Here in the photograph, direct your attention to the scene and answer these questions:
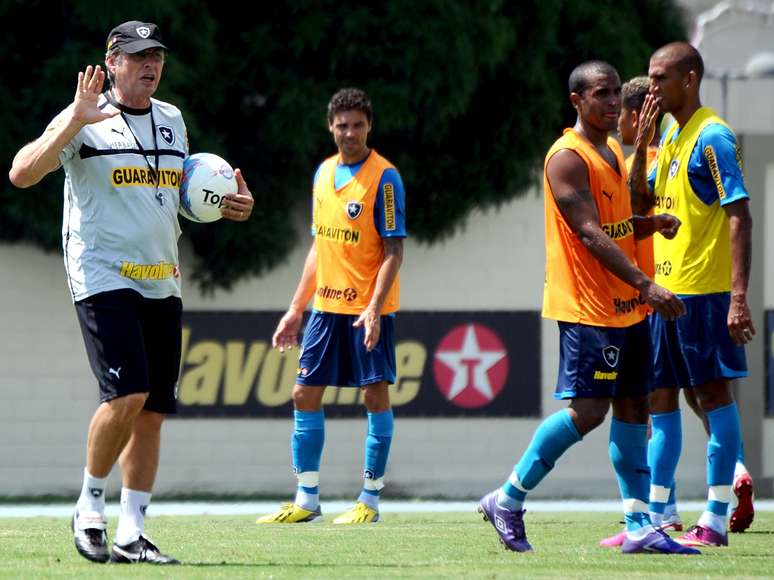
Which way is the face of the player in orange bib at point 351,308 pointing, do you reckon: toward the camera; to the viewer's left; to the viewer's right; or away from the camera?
toward the camera

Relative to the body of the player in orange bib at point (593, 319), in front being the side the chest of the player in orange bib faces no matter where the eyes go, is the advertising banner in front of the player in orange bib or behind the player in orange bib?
behind

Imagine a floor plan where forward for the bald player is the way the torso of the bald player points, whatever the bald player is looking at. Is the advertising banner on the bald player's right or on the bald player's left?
on the bald player's right

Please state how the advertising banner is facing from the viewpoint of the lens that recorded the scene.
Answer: facing the viewer

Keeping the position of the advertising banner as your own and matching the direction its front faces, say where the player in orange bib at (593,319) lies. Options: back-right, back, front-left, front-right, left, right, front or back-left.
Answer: front

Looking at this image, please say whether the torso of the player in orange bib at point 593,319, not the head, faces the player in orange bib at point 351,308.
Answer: no

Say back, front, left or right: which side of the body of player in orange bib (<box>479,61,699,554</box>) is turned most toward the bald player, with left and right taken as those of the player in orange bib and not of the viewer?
left

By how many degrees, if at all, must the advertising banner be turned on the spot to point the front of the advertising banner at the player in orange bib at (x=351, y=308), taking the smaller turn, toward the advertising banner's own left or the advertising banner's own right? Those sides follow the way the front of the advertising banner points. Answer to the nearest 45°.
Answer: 0° — it already faces them

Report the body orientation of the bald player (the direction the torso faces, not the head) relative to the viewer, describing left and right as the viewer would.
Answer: facing the viewer and to the left of the viewer

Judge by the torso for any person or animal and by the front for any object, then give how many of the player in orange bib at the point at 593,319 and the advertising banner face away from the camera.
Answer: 0

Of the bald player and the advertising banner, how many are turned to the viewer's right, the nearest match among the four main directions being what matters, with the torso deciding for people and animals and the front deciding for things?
0
